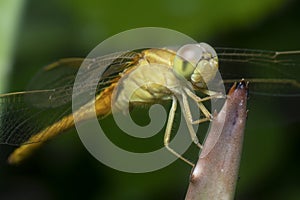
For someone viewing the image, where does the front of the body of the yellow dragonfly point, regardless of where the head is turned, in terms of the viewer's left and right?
facing the viewer and to the right of the viewer
